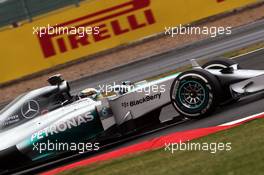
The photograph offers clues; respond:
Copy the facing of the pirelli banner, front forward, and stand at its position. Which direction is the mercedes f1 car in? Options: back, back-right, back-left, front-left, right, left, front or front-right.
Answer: front

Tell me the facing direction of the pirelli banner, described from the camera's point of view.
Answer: facing the viewer
